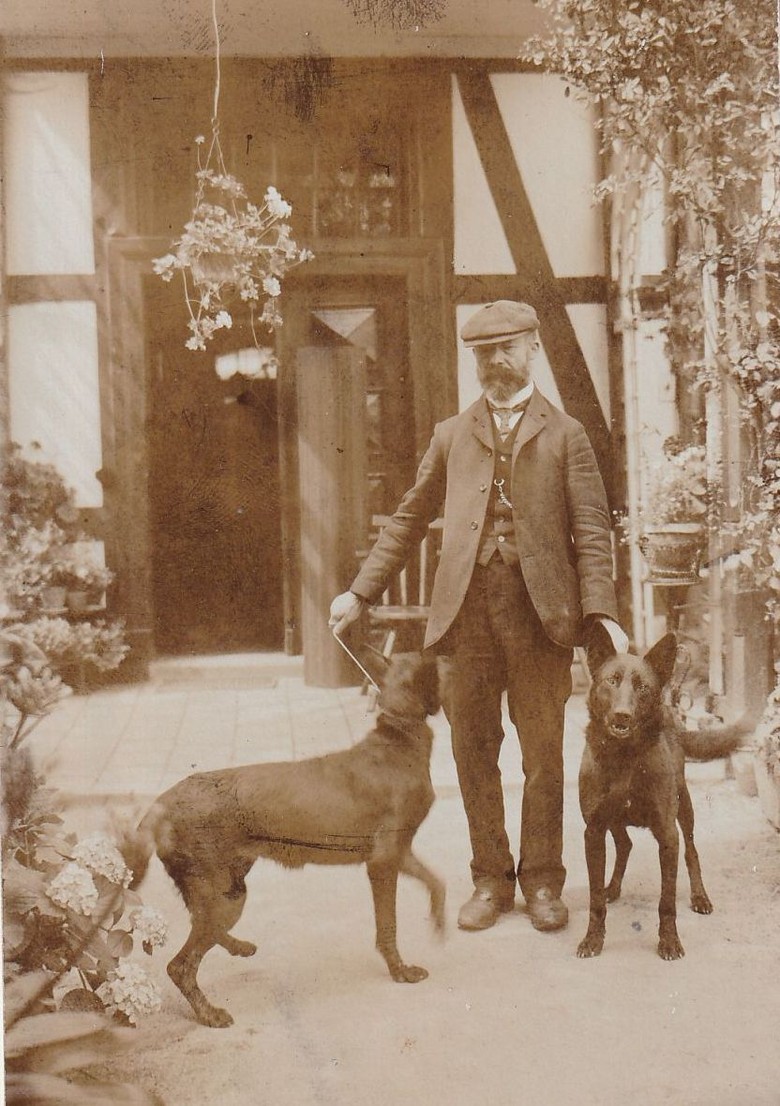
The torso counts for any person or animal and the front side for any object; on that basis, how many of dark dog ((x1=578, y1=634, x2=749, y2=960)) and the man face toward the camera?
2

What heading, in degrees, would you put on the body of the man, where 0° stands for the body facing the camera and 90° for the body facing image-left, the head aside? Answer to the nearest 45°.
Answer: approximately 0°

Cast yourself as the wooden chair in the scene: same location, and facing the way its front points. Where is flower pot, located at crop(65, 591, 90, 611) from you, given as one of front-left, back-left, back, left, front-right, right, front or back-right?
front-right

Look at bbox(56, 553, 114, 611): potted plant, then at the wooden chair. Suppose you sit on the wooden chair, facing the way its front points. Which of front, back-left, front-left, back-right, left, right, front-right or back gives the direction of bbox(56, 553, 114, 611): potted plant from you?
front-right

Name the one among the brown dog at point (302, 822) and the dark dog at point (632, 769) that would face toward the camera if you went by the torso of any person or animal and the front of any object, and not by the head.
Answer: the dark dog

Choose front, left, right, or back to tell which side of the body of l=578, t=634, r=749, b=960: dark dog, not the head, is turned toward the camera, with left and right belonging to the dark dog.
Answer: front

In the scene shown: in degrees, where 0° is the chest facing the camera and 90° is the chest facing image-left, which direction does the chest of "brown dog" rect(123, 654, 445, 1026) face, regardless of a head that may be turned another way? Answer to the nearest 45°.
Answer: approximately 270°

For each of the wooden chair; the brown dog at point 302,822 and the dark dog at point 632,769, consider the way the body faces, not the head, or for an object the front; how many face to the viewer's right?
1

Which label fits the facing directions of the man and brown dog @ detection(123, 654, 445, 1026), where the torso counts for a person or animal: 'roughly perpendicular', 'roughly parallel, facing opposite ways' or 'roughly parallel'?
roughly perpendicular

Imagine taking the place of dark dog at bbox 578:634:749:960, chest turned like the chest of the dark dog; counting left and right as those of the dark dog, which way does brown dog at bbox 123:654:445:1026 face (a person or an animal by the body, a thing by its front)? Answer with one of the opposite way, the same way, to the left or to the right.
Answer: to the left

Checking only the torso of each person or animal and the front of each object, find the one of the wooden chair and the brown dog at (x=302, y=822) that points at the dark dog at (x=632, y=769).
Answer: the brown dog
